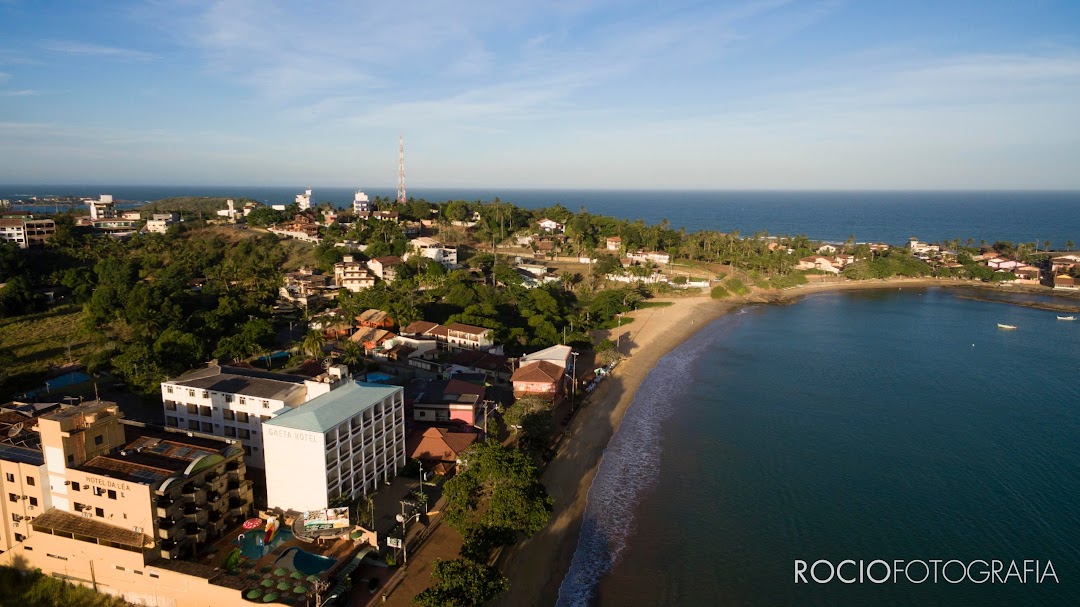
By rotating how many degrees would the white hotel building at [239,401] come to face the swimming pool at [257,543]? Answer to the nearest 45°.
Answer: approximately 45° to its left

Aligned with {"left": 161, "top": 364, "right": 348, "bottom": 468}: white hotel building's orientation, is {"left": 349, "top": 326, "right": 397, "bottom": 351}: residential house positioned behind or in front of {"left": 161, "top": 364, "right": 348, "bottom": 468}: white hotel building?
behind

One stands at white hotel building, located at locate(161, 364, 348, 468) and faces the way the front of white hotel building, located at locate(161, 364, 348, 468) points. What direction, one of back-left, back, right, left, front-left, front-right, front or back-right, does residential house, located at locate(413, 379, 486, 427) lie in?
back-left

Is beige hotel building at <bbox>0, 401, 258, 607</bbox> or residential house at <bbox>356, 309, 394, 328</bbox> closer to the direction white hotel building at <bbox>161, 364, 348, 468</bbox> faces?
the beige hotel building

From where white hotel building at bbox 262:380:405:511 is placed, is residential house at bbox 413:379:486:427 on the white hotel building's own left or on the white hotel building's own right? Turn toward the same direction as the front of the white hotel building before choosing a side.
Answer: on the white hotel building's own left

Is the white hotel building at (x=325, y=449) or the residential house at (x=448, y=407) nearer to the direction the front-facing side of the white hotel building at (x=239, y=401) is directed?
the white hotel building

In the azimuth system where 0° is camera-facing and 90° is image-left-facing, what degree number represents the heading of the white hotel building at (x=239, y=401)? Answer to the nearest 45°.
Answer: approximately 45°

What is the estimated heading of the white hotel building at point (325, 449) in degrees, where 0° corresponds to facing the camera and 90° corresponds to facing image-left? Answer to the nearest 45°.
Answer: approximately 315°

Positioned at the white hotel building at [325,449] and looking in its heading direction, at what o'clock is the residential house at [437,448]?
The residential house is roughly at 9 o'clock from the white hotel building.

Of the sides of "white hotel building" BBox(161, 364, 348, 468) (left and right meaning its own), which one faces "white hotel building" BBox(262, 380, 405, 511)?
left
